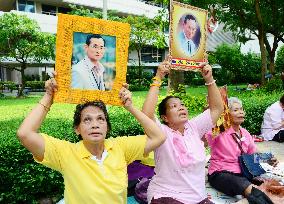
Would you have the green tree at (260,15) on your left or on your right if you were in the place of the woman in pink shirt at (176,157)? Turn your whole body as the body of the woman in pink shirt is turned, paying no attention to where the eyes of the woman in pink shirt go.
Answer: on your left

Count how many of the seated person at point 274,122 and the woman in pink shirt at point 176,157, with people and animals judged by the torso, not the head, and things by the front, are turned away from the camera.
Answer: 0

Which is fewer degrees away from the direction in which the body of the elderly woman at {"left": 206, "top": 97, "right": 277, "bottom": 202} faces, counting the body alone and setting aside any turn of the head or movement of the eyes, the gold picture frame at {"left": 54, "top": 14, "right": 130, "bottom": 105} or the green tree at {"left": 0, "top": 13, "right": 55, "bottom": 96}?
the gold picture frame

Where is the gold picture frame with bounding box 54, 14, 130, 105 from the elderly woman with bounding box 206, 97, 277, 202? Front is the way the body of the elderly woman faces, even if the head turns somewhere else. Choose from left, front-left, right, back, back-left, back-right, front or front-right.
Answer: right

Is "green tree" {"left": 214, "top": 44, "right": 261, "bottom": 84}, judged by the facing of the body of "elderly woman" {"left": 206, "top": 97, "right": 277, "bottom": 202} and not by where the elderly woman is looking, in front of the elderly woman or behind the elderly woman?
behind

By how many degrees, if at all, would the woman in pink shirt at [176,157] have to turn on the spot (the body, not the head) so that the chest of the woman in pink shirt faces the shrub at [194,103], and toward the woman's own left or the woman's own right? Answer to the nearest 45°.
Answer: approximately 135° to the woman's own left

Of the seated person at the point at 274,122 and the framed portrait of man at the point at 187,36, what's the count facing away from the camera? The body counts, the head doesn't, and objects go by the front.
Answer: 0

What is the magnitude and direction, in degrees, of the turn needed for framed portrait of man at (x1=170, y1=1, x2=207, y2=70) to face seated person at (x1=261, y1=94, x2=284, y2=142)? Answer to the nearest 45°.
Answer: approximately 90° to its left
